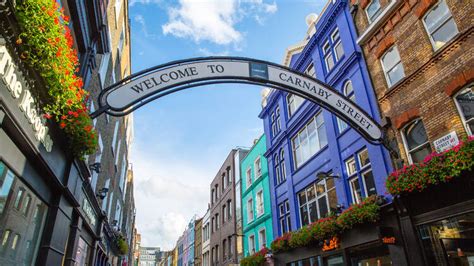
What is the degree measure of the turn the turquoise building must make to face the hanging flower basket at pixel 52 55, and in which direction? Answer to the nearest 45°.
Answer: approximately 45° to its left

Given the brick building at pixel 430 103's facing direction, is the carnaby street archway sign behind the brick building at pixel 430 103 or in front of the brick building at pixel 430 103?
in front

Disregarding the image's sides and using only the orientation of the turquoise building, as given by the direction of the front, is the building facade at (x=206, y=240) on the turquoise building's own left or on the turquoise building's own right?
on the turquoise building's own right

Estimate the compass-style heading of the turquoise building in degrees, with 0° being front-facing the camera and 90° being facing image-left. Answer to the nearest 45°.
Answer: approximately 45°

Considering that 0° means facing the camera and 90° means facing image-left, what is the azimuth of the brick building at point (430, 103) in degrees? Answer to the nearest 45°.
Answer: approximately 45°

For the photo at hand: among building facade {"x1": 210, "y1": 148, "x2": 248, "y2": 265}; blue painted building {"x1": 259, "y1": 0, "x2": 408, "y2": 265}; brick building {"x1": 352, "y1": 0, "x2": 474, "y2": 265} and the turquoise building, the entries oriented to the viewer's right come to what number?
0

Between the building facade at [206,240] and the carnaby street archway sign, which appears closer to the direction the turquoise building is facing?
the carnaby street archway sign

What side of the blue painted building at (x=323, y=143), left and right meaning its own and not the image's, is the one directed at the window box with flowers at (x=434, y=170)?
left

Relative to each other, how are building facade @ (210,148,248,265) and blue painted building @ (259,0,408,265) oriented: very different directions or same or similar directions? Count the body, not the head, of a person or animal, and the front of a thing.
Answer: same or similar directions

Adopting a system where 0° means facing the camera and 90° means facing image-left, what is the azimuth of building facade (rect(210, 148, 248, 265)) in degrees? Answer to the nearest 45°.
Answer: approximately 45°

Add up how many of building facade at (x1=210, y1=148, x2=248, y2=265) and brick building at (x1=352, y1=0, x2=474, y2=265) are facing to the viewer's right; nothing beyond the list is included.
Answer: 0

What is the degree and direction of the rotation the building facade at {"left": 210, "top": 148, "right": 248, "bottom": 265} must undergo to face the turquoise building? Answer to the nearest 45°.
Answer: approximately 45° to its left

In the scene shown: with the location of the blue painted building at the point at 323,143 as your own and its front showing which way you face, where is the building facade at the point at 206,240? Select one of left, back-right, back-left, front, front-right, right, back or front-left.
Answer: right

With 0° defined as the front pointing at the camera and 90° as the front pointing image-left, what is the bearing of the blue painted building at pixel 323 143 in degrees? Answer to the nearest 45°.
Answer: approximately 45°

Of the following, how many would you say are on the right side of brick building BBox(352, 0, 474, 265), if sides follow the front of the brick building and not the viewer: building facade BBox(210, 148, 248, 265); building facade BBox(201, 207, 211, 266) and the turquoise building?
3
